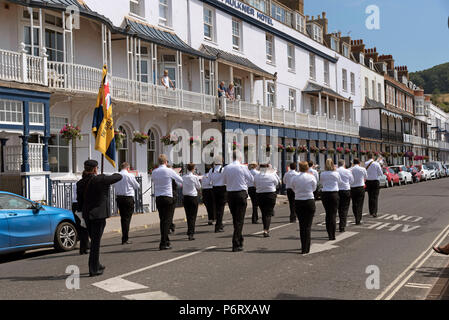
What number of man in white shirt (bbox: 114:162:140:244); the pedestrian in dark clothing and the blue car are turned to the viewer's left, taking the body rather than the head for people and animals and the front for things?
0

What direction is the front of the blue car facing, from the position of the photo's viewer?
facing away from the viewer and to the right of the viewer

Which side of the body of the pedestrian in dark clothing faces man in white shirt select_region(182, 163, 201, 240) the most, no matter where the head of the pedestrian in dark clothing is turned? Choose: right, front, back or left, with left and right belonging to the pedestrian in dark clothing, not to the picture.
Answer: front

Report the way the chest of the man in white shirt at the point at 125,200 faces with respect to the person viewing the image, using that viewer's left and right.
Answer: facing away from the viewer and to the right of the viewer

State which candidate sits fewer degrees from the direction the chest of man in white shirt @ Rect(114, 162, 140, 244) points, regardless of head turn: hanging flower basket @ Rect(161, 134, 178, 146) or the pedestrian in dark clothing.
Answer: the hanging flower basket

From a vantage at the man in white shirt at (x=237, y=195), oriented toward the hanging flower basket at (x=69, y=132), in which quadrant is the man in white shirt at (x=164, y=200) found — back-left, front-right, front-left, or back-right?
front-left

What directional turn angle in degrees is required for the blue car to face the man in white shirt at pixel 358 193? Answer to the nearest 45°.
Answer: approximately 45° to its right

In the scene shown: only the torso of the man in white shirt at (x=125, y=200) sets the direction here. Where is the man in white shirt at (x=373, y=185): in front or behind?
in front

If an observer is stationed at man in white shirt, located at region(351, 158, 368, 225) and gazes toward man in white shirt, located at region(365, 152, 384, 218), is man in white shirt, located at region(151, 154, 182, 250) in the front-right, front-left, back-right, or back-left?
back-left

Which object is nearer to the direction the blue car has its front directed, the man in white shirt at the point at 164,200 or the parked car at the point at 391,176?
the parked car

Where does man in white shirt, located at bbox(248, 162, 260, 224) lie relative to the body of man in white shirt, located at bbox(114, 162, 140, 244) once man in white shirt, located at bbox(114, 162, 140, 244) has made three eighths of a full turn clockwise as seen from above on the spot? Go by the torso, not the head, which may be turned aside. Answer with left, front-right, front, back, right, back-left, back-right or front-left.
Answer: back-left

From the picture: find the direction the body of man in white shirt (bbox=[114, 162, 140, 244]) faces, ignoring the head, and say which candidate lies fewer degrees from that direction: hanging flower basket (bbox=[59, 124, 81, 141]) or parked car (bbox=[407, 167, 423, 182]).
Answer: the parked car

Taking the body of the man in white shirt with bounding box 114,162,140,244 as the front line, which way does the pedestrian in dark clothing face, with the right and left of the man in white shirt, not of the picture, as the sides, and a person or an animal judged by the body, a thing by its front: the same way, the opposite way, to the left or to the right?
the same way

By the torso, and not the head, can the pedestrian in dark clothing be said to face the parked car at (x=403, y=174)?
yes

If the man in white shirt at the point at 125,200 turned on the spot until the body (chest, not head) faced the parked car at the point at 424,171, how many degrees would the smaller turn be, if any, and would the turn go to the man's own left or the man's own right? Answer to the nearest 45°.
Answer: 0° — they already face it

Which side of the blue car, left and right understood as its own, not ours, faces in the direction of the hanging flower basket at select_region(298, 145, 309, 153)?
front

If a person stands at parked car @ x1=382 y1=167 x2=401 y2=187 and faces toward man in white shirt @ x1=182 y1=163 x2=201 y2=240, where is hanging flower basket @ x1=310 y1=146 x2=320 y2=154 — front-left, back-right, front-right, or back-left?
front-right

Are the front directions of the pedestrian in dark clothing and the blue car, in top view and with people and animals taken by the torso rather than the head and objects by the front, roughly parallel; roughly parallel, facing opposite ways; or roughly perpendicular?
roughly parallel

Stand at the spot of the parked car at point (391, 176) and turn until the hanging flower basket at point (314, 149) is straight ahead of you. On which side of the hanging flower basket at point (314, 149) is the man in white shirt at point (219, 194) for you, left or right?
left

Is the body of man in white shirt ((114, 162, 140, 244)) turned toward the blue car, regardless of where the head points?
no
